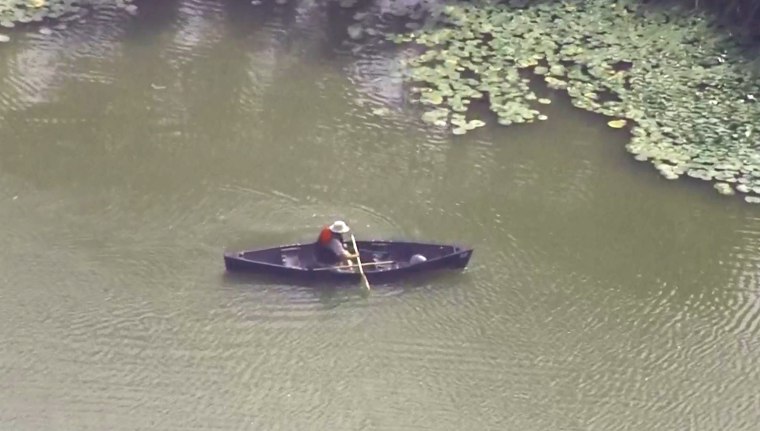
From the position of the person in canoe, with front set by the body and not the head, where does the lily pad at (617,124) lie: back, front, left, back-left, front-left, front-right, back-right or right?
front-left

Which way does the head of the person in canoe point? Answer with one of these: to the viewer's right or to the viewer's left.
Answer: to the viewer's right

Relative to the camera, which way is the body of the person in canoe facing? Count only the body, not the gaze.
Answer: to the viewer's right
